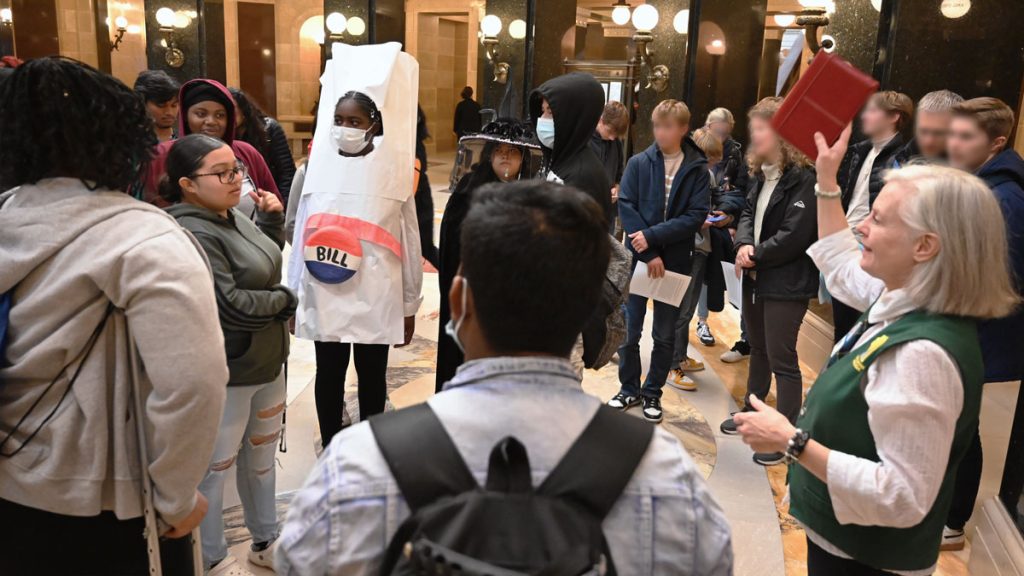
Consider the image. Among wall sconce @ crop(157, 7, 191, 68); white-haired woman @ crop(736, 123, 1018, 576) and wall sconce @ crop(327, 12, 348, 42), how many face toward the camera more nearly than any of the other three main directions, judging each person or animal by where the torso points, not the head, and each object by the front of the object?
2

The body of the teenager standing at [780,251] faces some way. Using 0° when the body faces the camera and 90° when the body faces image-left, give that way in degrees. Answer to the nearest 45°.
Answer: approximately 45°

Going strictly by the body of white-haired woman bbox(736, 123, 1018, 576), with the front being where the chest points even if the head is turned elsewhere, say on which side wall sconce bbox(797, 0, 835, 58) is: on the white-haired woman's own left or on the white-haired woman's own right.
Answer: on the white-haired woman's own right

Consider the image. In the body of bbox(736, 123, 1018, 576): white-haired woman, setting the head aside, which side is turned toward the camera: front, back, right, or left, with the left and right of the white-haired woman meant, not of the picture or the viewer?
left

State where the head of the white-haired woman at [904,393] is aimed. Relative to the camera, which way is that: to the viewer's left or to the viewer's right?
to the viewer's left

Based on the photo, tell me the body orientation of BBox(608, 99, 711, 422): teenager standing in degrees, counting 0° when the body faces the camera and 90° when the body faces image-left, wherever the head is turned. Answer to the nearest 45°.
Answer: approximately 45°

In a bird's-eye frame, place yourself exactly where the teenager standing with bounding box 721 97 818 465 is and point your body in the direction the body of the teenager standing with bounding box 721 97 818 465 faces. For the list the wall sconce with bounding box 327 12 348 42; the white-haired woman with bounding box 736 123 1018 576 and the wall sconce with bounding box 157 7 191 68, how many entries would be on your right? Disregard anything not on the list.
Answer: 2
